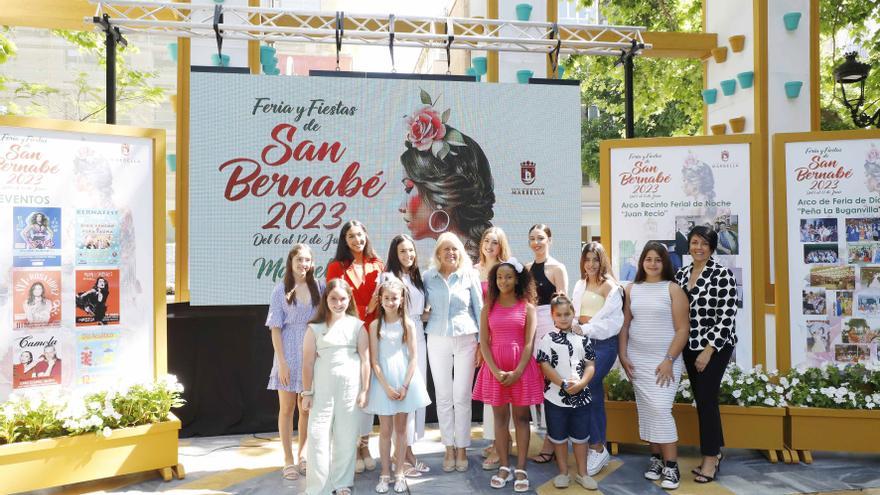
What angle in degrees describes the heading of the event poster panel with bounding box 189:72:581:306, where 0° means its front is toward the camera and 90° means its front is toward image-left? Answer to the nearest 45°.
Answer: approximately 0°

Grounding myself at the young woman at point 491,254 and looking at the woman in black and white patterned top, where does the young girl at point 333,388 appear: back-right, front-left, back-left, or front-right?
back-right

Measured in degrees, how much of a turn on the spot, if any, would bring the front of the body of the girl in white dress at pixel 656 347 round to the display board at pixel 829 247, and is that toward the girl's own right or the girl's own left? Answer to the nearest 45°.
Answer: approximately 135° to the girl's own left

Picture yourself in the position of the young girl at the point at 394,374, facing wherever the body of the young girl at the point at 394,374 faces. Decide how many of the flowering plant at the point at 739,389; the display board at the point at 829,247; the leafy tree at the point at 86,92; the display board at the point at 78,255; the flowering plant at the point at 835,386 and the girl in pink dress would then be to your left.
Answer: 4

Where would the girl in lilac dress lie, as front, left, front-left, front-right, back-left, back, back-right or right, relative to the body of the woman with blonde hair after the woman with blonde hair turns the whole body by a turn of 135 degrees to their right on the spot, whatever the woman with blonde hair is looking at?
front-left

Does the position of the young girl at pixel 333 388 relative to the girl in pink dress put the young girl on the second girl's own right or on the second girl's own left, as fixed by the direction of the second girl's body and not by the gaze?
on the second girl's own right

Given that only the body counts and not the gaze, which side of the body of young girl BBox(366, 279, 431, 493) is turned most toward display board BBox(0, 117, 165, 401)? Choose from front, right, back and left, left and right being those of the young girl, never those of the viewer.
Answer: right

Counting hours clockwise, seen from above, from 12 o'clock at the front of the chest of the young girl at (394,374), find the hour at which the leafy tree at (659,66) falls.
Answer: The leafy tree is roughly at 7 o'clock from the young girl.

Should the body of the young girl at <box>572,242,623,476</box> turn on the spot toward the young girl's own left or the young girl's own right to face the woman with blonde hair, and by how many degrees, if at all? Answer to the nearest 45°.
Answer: approximately 45° to the young girl's own right

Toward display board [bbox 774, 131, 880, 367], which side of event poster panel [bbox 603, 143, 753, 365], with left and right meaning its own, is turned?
left
